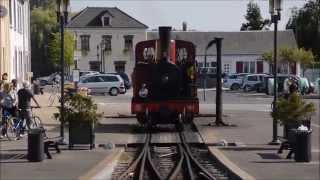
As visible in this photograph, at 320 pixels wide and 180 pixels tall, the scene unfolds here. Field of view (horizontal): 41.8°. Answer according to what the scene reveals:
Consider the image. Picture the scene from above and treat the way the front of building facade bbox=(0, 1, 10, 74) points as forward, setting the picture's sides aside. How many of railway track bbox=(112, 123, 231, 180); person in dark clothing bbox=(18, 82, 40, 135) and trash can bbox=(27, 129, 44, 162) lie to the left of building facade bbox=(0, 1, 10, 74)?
0

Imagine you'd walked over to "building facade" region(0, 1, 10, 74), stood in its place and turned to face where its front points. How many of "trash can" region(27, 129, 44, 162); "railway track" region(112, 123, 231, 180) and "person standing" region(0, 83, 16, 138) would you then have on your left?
0

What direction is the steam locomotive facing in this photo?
toward the camera

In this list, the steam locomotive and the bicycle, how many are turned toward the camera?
1

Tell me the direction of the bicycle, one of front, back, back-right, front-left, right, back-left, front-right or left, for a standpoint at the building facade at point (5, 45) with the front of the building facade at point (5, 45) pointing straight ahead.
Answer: front-right

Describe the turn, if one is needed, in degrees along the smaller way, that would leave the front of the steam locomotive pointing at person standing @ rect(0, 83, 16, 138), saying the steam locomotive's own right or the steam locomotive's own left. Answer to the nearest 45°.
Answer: approximately 45° to the steam locomotive's own right

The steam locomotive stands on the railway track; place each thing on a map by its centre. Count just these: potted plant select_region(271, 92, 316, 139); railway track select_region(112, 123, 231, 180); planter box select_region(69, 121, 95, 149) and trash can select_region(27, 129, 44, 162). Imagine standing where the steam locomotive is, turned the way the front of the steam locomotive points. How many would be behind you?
0

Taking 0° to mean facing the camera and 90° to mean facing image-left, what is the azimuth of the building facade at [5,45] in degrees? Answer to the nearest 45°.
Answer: approximately 315°

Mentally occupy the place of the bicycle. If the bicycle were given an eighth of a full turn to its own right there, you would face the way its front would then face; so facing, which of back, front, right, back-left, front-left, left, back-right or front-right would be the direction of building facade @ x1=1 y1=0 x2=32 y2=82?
back-left

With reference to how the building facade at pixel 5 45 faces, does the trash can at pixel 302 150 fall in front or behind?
in front

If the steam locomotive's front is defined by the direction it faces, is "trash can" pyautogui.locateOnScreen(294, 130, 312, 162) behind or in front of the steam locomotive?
in front

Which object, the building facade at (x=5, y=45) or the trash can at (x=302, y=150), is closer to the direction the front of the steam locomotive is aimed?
the trash can

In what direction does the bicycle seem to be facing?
to the viewer's right

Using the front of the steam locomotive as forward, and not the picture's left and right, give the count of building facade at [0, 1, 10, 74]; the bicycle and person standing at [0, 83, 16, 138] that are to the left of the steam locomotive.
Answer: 0

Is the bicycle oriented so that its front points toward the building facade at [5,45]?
no

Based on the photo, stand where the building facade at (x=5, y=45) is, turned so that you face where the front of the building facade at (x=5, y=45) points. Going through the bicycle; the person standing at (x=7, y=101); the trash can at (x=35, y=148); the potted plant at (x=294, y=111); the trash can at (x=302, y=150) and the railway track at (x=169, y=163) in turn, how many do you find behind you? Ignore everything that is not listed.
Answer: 0
